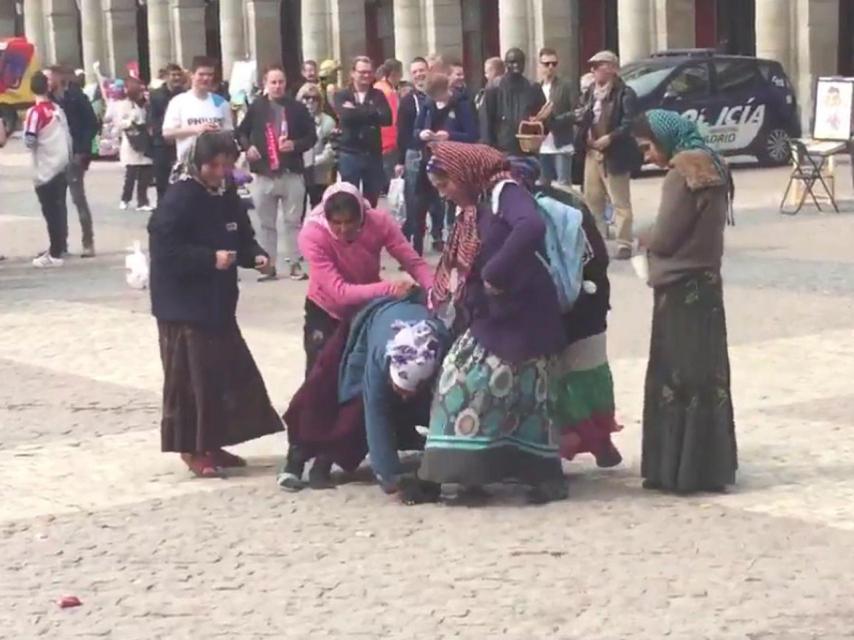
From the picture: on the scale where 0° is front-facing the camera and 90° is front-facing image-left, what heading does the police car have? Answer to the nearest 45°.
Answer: approximately 45°

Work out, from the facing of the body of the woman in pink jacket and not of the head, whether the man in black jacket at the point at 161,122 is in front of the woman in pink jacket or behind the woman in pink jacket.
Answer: behind

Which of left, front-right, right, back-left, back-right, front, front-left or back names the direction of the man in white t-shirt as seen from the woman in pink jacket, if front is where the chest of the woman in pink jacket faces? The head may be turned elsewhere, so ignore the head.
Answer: back-left

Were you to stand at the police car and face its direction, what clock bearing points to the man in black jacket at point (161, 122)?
The man in black jacket is roughly at 12 o'clock from the police car.

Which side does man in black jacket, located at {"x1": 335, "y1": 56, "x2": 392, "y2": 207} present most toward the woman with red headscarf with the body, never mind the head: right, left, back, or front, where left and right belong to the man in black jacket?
front

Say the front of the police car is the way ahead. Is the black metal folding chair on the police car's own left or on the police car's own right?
on the police car's own left
